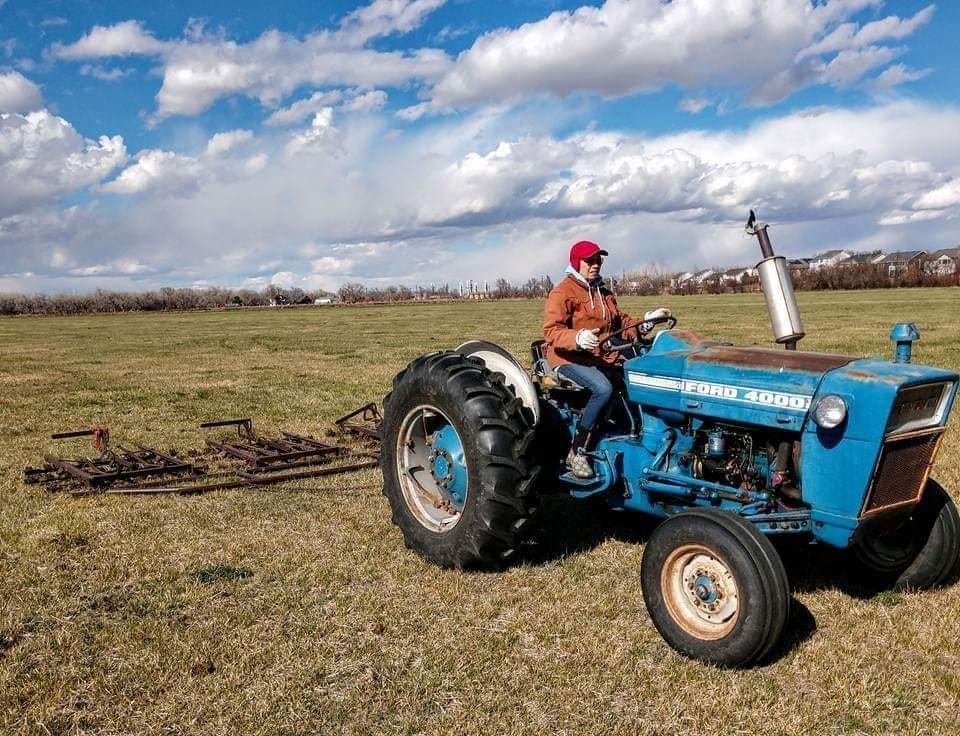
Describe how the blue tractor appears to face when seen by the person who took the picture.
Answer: facing the viewer and to the right of the viewer
